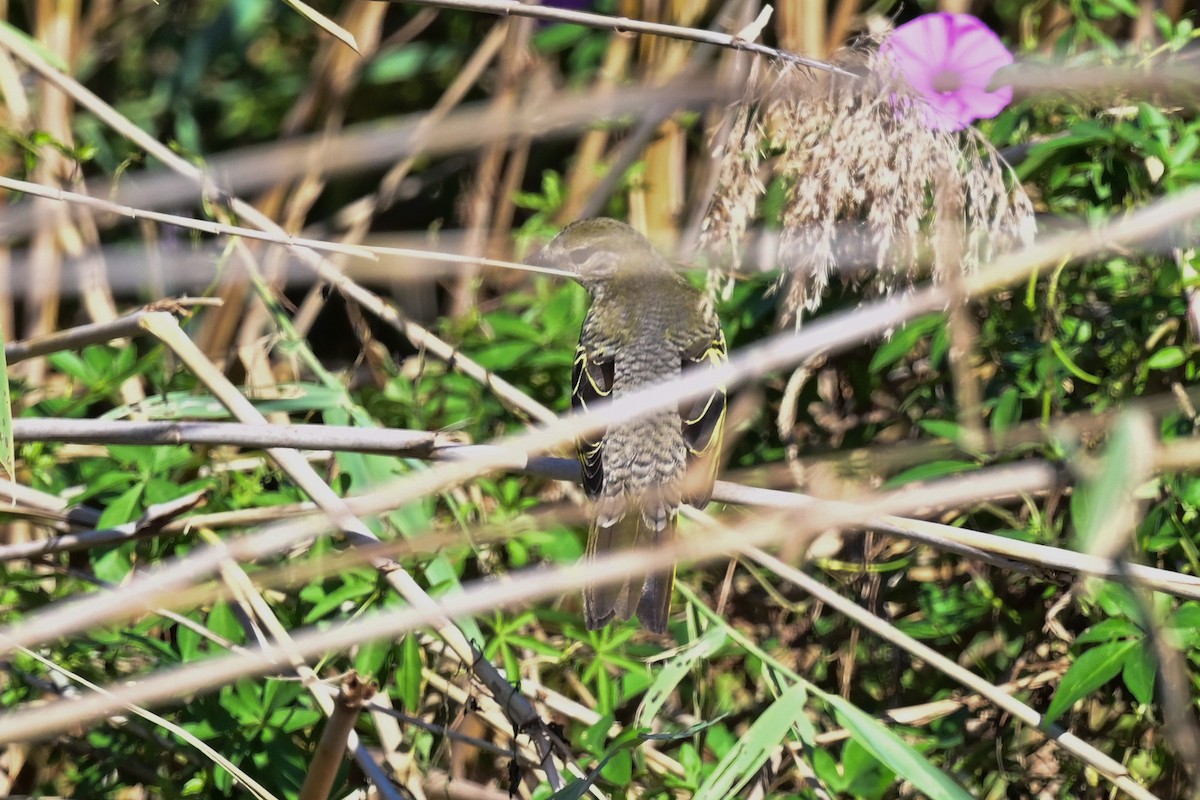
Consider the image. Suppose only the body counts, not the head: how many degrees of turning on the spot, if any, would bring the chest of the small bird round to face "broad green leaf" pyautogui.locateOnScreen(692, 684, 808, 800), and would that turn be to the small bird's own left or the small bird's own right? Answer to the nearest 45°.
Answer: approximately 180°

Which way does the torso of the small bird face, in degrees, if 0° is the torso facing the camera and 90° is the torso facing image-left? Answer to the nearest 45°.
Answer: approximately 180°

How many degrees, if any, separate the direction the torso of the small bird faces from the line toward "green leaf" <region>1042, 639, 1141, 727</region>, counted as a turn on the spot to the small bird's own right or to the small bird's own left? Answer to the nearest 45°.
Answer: approximately 135° to the small bird's own right

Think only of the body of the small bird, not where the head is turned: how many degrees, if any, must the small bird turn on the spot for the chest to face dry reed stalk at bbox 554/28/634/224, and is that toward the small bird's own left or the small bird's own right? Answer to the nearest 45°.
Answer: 0° — it already faces it

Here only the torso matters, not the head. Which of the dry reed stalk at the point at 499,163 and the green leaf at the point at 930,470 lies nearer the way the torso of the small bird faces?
the dry reed stalk

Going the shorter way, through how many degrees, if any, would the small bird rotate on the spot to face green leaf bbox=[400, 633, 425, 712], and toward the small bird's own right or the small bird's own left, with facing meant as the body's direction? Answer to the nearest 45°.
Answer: approximately 135° to the small bird's own left

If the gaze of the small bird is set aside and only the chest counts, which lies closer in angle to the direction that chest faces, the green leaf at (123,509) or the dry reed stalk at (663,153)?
the dry reed stalk

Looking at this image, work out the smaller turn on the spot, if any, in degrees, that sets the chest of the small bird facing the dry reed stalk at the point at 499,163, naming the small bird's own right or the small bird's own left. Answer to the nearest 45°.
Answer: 0° — it already faces it

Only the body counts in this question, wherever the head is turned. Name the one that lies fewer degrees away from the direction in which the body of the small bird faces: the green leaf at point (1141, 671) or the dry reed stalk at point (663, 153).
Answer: the dry reed stalk

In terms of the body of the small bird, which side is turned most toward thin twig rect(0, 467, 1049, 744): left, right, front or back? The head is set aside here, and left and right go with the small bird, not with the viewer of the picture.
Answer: back

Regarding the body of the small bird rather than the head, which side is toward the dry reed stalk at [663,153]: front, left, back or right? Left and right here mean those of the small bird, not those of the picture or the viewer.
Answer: front

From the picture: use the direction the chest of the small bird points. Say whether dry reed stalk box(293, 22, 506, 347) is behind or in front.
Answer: in front
